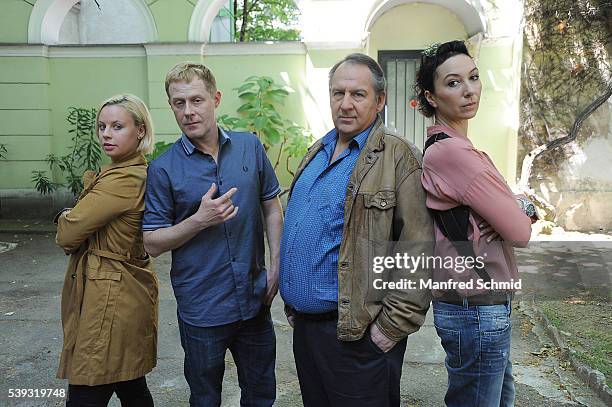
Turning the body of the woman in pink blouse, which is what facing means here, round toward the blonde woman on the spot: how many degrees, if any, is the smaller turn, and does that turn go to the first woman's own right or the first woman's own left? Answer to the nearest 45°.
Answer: approximately 180°

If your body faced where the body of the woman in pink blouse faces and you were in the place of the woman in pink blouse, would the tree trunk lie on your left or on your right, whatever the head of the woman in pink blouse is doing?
on your left

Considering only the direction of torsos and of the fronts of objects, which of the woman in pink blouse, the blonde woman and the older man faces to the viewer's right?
the woman in pink blouse

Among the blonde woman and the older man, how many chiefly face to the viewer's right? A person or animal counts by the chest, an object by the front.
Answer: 0

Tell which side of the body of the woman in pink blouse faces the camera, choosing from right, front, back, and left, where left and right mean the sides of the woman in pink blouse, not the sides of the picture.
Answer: right

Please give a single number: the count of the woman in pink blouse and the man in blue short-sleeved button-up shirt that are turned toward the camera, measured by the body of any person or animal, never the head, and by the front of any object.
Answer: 1

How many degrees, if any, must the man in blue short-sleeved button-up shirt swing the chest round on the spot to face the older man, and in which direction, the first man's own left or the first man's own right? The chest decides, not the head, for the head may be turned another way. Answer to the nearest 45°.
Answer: approximately 45° to the first man's own left

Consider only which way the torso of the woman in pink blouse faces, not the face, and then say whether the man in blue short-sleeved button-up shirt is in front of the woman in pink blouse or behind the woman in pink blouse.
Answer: behind

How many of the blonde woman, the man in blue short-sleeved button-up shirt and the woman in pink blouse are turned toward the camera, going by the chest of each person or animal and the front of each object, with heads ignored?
1

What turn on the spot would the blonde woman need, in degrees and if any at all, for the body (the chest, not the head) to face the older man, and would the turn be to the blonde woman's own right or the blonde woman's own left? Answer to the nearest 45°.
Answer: approximately 135° to the blonde woman's own left

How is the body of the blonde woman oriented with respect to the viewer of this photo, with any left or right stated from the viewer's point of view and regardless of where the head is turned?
facing to the left of the viewer

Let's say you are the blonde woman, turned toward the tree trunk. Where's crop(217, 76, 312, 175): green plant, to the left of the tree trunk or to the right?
left

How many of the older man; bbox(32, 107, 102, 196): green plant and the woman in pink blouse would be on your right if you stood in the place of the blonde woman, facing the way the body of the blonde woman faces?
1
